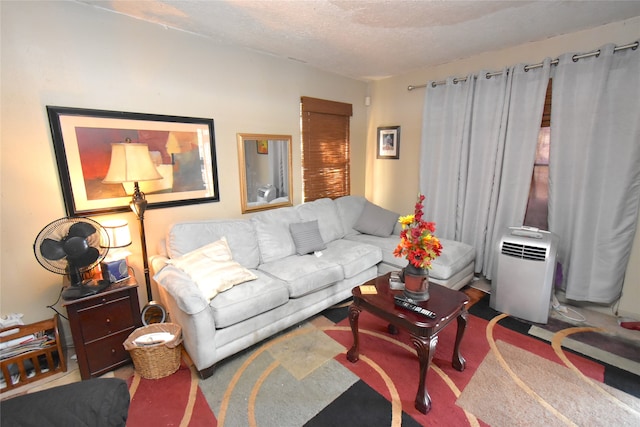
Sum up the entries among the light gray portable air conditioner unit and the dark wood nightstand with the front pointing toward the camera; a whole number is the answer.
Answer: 2

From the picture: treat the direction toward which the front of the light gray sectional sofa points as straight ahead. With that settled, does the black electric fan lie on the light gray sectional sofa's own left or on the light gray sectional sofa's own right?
on the light gray sectional sofa's own right

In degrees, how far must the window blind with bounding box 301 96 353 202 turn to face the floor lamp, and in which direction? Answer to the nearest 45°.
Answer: approximately 90° to its right

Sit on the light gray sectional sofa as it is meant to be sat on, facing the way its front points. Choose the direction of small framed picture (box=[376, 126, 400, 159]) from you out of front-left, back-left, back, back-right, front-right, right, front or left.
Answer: left

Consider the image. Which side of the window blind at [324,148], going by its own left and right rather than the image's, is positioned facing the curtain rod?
front

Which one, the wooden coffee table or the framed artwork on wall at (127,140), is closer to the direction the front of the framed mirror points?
the wooden coffee table

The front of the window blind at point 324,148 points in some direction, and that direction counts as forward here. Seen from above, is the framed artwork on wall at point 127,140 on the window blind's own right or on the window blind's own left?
on the window blind's own right

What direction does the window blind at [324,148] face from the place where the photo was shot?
facing the viewer and to the right of the viewer

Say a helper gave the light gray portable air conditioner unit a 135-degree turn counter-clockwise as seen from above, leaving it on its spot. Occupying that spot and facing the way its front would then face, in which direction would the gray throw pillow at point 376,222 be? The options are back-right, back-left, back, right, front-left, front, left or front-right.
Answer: back-left

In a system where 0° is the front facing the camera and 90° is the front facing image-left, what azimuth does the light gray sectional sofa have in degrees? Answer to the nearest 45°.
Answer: approximately 315°

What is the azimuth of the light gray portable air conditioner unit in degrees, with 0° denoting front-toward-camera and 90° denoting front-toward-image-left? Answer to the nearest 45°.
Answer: approximately 0°

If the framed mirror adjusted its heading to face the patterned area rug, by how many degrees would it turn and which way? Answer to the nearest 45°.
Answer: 0° — it already faces it
